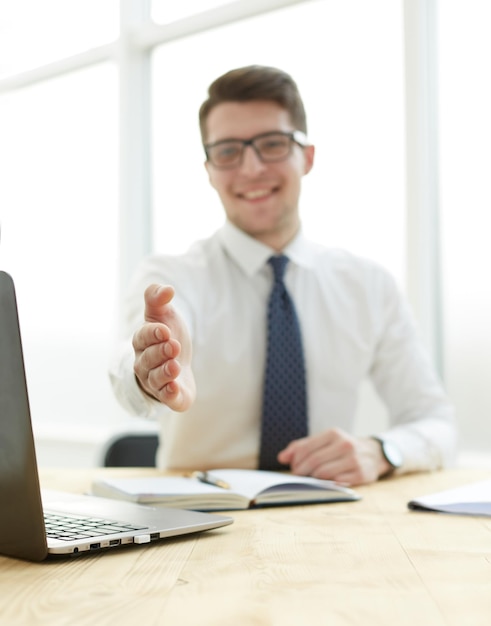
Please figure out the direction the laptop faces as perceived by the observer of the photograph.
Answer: facing away from the viewer and to the right of the viewer

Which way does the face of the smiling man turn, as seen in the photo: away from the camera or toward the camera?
toward the camera

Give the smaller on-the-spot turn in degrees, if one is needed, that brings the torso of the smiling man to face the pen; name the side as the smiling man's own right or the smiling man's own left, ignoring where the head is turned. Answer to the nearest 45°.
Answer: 0° — they already face it

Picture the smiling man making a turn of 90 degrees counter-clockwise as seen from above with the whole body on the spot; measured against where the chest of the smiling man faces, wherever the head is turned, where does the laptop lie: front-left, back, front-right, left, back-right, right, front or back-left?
right

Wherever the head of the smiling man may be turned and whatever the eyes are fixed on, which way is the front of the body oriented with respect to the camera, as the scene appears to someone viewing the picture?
toward the camera
